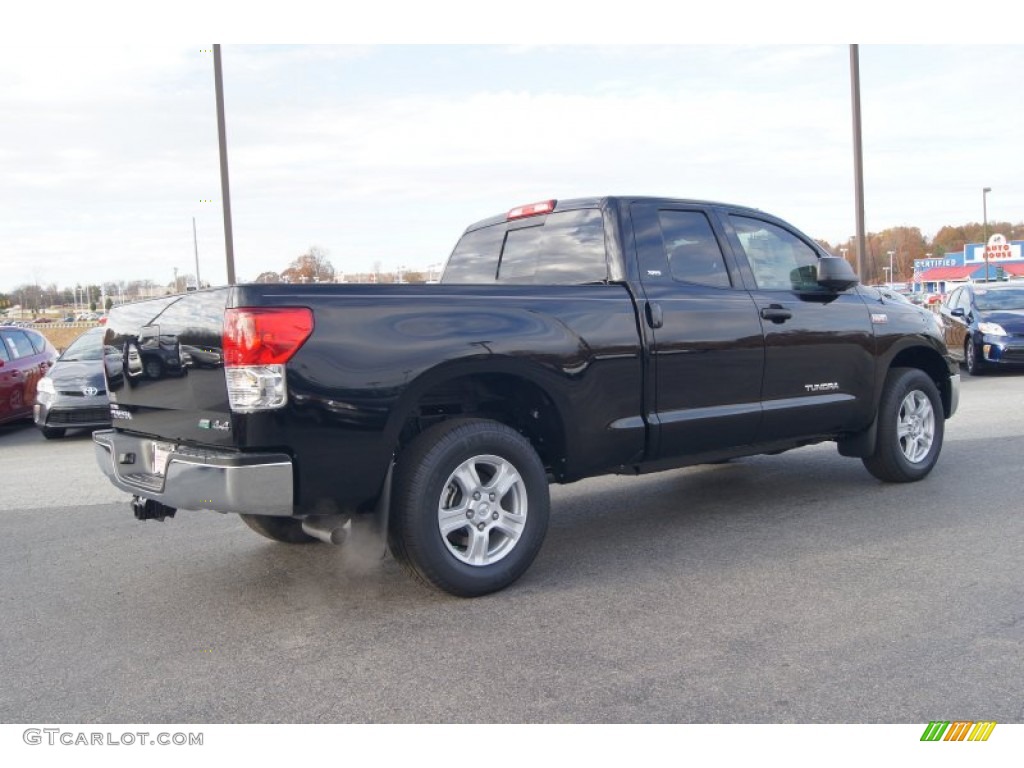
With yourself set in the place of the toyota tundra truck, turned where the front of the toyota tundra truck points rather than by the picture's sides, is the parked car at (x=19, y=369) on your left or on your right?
on your left

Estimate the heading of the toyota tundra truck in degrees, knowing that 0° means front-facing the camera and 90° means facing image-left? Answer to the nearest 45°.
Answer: approximately 225°

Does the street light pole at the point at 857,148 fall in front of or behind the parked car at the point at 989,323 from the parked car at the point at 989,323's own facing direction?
behind

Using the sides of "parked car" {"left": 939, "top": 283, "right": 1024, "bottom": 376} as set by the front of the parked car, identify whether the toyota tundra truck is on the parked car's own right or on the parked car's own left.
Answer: on the parked car's own right

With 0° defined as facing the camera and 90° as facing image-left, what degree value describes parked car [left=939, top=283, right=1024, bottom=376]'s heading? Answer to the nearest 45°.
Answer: approximately 315°

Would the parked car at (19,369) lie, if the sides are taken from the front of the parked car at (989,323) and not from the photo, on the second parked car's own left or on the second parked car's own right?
on the second parked car's own right

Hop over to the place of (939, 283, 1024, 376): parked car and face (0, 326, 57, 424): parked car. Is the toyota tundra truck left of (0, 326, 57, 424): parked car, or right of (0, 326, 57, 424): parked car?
left

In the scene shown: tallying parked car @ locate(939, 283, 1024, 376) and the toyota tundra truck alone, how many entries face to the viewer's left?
0

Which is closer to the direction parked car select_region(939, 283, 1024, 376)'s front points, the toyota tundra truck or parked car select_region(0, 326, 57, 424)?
the toyota tundra truck

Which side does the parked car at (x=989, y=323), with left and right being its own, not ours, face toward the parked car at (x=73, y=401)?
right

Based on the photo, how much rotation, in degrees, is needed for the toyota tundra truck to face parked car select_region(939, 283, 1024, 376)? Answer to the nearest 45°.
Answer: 0° — it already faces it
